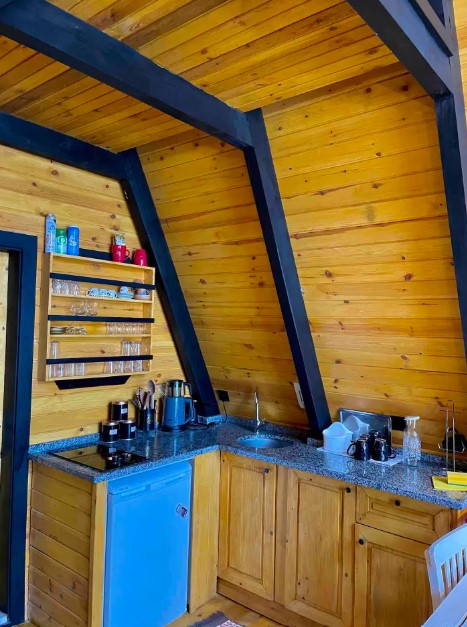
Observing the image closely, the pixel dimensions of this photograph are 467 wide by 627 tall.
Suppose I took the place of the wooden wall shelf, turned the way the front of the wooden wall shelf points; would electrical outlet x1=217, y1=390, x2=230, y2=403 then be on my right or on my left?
on my left

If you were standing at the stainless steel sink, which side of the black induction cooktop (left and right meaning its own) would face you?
left

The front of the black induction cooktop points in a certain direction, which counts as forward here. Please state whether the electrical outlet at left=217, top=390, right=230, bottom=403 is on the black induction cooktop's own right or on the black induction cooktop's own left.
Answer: on the black induction cooktop's own left

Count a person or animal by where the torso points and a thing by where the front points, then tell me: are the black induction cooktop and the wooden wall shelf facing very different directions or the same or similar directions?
same or similar directions

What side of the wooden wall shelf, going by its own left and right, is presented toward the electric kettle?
left

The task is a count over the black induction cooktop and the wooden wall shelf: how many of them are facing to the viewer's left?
0

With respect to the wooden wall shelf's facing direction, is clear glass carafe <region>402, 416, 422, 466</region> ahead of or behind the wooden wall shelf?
ahead
